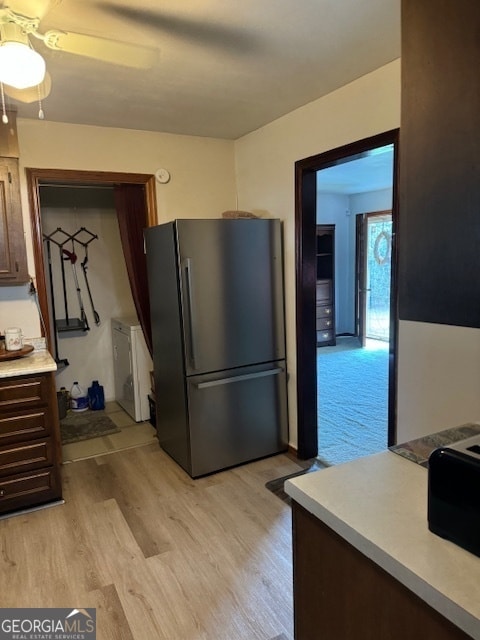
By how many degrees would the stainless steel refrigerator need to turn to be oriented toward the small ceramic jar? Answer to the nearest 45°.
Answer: approximately 135° to its right

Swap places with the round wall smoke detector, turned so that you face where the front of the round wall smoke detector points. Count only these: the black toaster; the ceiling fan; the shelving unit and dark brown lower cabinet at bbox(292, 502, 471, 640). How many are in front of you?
3

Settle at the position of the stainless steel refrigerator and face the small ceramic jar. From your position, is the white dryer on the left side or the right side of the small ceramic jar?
right

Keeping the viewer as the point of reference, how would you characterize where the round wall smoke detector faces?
facing the viewer

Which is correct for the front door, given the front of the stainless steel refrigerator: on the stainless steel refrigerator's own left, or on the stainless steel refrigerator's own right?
on the stainless steel refrigerator's own left

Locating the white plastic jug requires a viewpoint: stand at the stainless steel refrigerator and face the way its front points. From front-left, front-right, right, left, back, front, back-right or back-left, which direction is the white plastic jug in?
back

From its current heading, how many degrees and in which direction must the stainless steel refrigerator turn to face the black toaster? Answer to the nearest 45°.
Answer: approximately 45° to its right

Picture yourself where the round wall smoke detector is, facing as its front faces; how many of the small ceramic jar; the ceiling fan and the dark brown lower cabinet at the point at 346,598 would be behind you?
0

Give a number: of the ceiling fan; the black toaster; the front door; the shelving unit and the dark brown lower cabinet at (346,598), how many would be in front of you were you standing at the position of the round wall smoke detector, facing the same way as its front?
3

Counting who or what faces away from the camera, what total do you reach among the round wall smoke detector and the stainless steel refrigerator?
0

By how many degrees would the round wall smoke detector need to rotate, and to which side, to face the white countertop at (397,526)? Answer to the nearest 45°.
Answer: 0° — it already faces it

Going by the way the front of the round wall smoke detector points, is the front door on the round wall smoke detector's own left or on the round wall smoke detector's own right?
on the round wall smoke detector's own left

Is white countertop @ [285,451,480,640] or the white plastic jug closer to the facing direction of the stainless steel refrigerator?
the white countertop

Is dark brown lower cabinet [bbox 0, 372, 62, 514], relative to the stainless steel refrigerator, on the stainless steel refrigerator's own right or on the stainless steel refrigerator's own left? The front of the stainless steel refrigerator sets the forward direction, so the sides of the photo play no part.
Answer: on the stainless steel refrigerator's own right
